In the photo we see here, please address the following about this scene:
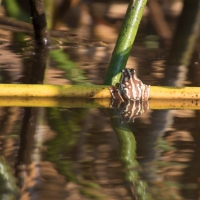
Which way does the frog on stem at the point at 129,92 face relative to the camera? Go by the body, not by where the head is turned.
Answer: away from the camera
